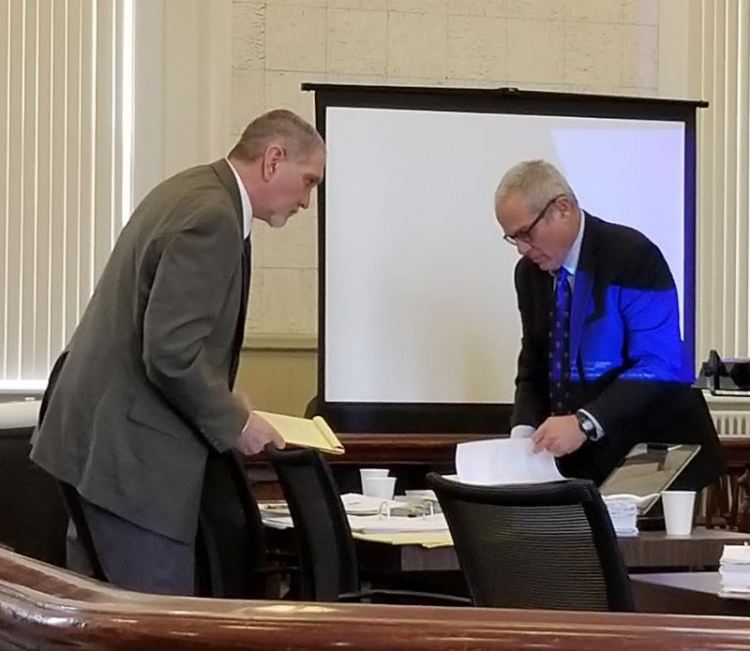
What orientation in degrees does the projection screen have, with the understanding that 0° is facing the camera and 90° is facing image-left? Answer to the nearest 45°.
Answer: approximately 0°

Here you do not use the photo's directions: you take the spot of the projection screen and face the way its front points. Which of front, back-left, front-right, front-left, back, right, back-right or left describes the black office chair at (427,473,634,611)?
front

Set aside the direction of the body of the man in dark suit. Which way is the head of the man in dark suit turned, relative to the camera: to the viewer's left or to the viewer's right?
to the viewer's left

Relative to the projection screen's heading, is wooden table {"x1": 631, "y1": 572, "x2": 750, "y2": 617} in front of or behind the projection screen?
in front

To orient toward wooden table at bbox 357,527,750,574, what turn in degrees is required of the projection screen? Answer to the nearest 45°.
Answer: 0° — it already faces it

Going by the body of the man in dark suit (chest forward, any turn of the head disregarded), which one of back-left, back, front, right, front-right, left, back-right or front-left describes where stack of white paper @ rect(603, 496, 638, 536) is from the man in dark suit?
front-left

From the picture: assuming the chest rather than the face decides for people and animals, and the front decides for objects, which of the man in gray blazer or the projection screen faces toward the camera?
the projection screen

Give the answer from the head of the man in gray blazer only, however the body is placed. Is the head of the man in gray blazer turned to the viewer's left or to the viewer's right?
to the viewer's right

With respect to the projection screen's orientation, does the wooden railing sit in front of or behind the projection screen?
in front

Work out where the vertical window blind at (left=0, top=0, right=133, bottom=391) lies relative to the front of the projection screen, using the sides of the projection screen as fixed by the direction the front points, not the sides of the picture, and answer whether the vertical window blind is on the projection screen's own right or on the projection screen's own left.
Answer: on the projection screen's own right

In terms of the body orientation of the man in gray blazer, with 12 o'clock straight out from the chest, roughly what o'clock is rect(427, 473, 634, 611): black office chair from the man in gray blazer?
The black office chair is roughly at 2 o'clock from the man in gray blazer.

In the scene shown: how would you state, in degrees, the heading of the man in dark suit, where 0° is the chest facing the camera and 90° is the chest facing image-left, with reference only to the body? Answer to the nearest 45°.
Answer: approximately 45°

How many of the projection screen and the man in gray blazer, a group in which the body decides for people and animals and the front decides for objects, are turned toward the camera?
1

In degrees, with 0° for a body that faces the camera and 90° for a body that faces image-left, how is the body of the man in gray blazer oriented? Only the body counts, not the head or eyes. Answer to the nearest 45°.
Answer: approximately 270°

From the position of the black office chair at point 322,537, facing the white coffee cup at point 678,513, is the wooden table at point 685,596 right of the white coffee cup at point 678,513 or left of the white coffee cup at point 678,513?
right

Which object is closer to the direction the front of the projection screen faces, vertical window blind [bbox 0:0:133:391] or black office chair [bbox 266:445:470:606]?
the black office chair

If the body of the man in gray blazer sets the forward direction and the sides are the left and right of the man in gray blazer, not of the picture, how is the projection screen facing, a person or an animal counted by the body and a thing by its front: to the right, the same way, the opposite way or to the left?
to the right
